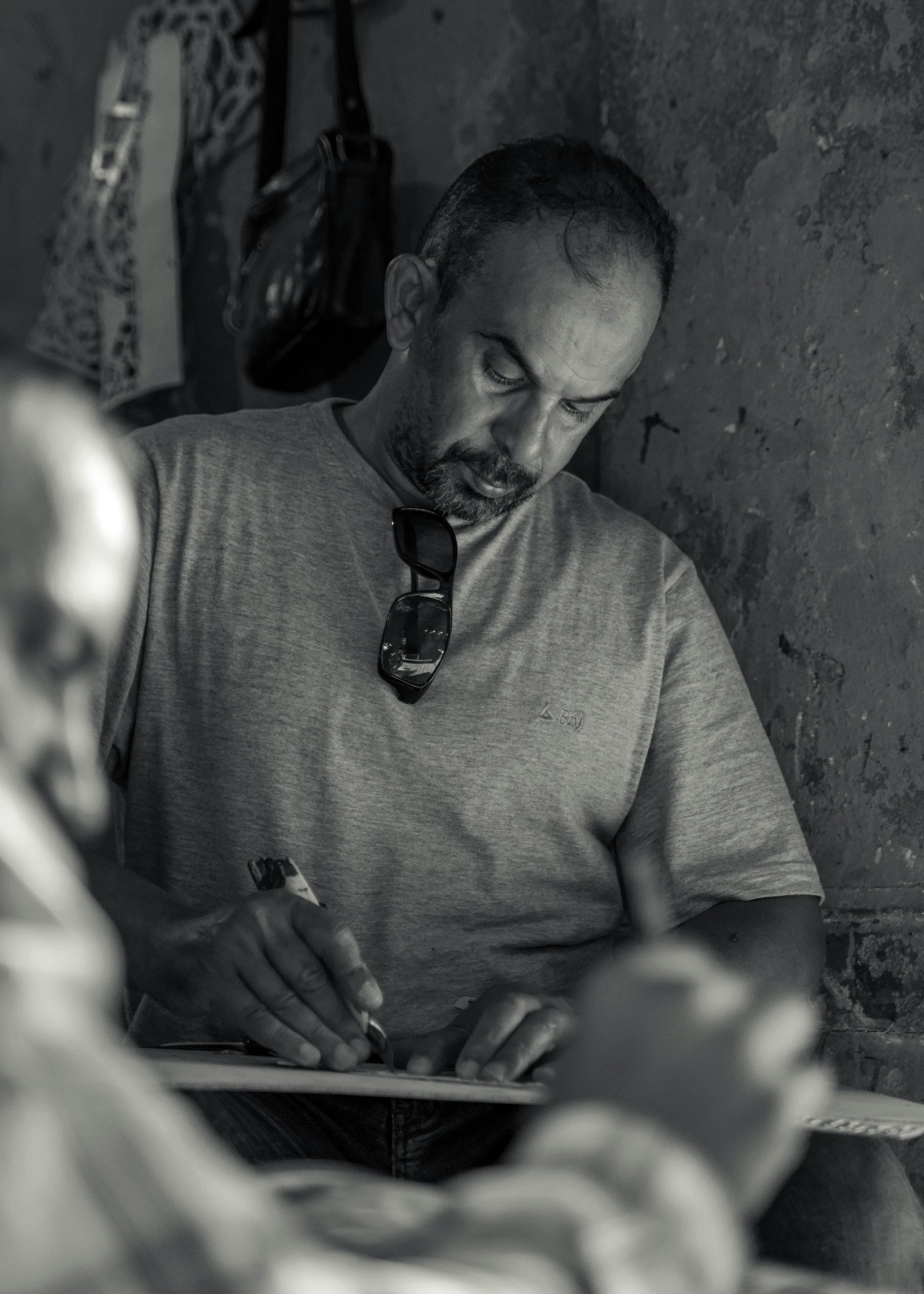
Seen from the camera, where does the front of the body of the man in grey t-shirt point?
toward the camera

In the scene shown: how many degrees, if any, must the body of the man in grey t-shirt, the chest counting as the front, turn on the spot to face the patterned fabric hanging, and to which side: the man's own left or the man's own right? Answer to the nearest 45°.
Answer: approximately 135° to the man's own right

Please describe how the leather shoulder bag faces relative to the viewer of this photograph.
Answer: facing the viewer and to the left of the viewer

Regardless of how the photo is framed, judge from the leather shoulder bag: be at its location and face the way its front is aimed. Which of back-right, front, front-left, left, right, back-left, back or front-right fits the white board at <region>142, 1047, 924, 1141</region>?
front-left

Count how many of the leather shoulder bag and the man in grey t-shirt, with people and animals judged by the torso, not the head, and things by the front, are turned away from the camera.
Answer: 0

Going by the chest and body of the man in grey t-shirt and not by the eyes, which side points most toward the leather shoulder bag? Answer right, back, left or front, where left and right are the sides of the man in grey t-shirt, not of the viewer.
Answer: back

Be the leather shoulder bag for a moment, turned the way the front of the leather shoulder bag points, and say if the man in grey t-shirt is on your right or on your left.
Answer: on your left

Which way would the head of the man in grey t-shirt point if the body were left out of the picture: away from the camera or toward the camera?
toward the camera
